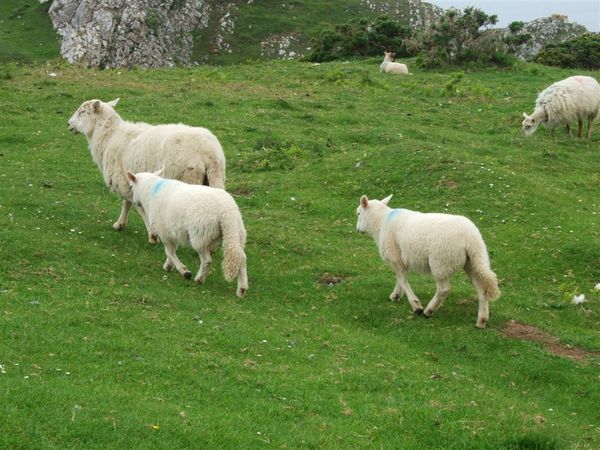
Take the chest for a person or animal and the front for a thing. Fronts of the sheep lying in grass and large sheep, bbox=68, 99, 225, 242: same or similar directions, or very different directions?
same or similar directions

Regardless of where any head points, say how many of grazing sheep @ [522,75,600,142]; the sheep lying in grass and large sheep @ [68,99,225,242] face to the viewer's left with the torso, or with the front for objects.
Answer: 3

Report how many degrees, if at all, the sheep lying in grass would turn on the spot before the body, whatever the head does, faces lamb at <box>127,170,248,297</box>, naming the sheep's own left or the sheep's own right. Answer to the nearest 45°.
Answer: approximately 90° to the sheep's own left

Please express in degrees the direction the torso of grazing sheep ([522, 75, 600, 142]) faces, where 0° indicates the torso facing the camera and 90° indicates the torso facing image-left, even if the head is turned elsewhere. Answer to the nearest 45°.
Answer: approximately 90°

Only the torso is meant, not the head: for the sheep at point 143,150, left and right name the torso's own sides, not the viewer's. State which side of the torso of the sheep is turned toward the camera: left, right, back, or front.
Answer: left

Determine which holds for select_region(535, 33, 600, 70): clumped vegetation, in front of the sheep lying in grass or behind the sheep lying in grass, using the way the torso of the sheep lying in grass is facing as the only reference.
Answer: behind

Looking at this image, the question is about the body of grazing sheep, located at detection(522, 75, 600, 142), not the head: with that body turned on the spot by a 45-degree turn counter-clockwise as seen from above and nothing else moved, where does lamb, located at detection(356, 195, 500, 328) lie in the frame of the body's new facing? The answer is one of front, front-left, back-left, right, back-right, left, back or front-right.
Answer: front-left

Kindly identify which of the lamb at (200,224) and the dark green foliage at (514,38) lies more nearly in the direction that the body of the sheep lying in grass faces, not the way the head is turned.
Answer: the lamb

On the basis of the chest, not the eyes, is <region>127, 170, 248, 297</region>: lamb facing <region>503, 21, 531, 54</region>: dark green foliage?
no

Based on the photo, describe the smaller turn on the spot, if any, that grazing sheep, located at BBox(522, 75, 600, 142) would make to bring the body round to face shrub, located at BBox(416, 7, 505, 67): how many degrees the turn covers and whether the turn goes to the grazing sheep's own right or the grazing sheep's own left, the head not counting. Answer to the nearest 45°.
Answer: approximately 90° to the grazing sheep's own right

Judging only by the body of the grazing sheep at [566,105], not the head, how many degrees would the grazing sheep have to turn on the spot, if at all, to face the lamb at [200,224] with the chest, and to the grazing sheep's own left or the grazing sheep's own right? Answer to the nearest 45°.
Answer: approximately 90° to the grazing sheep's own left

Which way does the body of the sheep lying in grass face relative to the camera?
to the viewer's left

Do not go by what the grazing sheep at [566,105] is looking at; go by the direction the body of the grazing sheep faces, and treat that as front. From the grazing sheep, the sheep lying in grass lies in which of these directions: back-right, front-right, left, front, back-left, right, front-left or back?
front-right

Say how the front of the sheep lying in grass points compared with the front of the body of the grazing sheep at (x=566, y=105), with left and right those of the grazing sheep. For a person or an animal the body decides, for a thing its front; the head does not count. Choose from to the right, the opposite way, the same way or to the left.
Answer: the same way

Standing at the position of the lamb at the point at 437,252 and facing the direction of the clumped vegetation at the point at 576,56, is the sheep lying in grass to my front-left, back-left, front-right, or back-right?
front-left

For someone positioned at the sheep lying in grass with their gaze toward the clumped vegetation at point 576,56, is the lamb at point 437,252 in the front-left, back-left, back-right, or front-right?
back-right

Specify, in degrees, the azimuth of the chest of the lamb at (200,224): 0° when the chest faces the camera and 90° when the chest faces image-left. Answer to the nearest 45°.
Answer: approximately 135°
